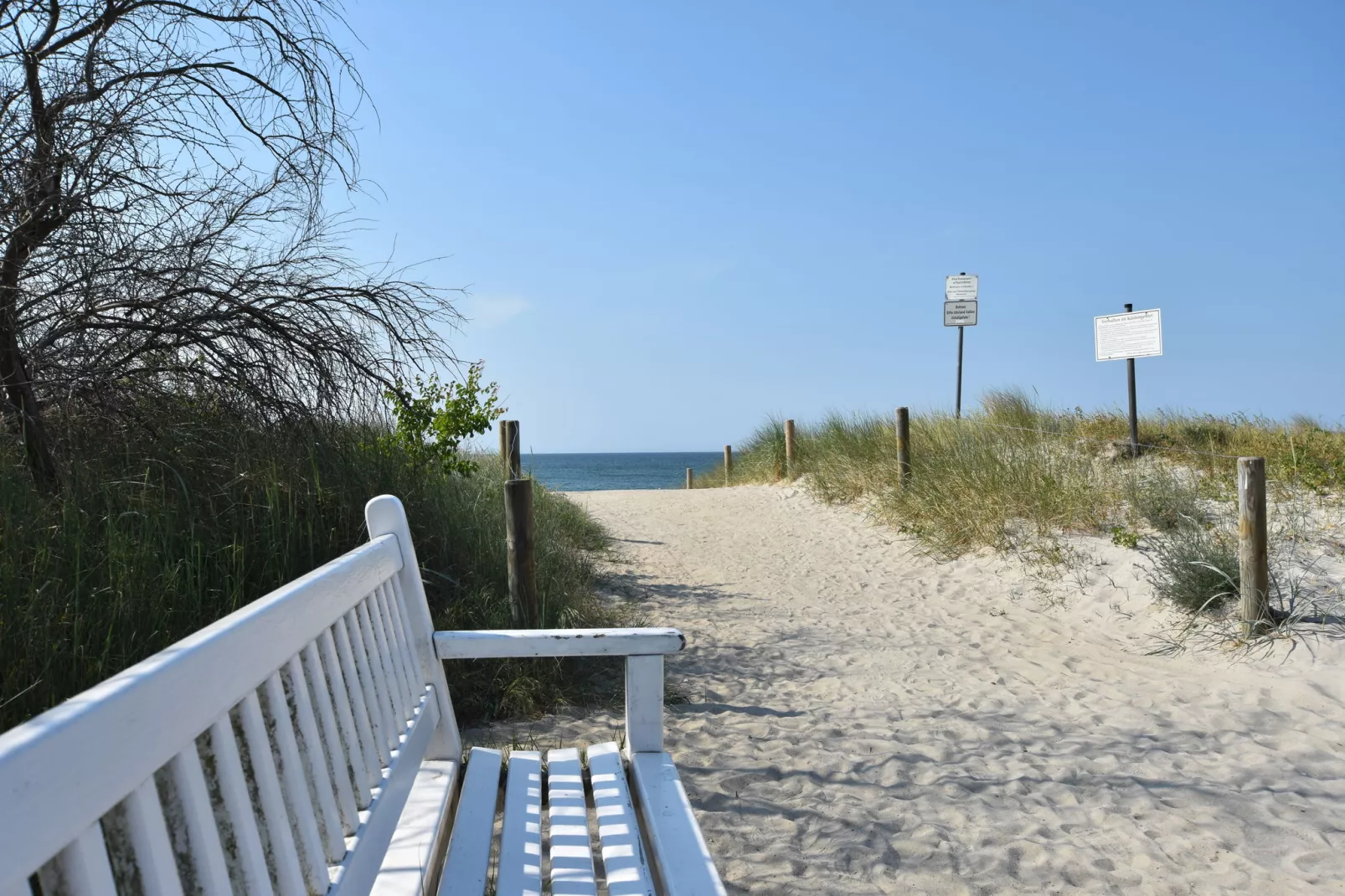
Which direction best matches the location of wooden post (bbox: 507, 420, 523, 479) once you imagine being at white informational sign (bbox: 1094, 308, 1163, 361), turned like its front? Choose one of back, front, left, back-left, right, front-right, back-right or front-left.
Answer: front-right

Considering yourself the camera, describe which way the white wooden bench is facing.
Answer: facing to the right of the viewer

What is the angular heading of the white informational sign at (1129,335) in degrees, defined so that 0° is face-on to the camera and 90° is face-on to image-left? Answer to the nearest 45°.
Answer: approximately 0°

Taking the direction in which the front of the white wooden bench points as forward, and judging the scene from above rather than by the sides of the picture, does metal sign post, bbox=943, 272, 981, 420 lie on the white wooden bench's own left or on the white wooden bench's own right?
on the white wooden bench's own left

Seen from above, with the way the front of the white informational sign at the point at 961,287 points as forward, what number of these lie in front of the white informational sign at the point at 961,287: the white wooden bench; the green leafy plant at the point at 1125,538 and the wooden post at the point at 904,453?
3

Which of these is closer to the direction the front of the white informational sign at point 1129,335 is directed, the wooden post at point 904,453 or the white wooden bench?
the white wooden bench

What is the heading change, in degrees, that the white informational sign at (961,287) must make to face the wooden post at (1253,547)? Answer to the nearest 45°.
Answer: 0° — it already faces it

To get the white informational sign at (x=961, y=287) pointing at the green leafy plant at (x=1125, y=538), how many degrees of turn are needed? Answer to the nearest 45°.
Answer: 0° — it already faces it

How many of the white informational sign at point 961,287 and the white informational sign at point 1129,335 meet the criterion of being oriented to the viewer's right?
0

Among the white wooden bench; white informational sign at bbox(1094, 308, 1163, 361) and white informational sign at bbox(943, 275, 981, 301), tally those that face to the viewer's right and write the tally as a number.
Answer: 1

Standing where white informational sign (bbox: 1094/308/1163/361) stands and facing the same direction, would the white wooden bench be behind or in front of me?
in front
